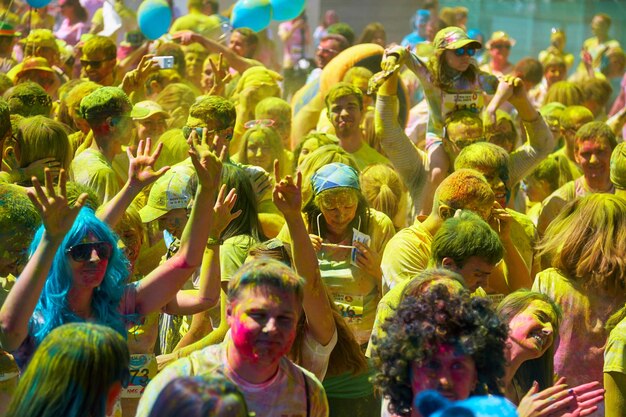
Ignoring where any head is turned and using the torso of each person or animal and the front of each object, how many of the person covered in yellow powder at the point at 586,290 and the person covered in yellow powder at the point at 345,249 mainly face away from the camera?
1

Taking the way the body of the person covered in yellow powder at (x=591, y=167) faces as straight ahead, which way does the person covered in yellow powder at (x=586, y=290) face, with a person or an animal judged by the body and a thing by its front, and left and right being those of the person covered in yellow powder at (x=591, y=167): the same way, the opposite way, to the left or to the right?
the opposite way

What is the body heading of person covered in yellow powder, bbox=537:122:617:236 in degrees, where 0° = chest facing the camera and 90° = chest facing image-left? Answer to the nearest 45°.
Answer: approximately 0°

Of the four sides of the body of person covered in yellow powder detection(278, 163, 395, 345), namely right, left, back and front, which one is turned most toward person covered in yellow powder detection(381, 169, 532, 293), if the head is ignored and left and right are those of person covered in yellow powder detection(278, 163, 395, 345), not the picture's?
left

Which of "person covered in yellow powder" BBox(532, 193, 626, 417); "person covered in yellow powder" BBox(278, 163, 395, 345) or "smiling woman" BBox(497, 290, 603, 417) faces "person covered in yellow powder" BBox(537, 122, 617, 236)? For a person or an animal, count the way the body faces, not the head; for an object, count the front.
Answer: "person covered in yellow powder" BBox(532, 193, 626, 417)

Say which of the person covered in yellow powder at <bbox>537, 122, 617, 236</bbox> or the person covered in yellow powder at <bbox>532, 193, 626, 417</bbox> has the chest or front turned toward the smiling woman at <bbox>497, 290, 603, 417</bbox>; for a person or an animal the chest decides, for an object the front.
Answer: the person covered in yellow powder at <bbox>537, 122, 617, 236</bbox>
